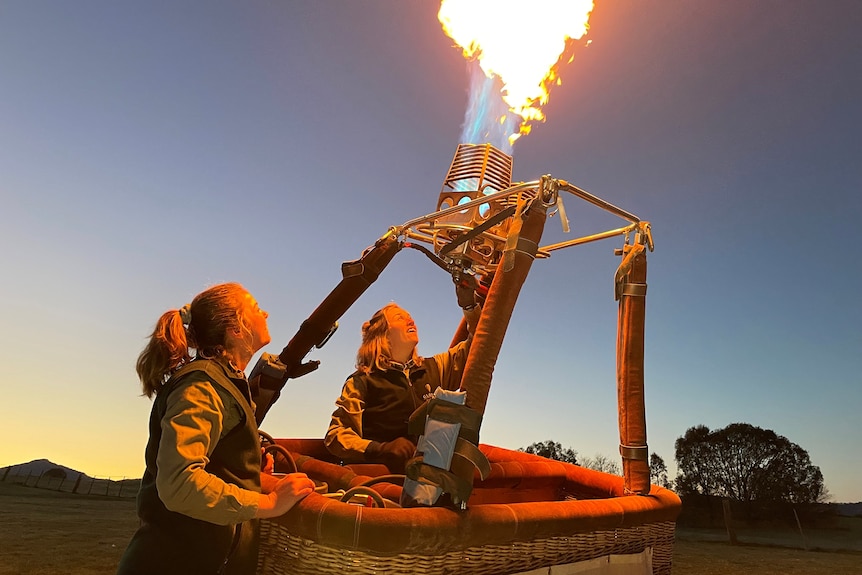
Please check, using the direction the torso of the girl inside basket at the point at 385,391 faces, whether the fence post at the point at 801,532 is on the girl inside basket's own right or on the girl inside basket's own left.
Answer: on the girl inside basket's own left

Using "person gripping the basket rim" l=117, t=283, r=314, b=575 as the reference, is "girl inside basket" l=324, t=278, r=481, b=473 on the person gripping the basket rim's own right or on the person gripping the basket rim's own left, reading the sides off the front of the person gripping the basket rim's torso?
on the person gripping the basket rim's own left

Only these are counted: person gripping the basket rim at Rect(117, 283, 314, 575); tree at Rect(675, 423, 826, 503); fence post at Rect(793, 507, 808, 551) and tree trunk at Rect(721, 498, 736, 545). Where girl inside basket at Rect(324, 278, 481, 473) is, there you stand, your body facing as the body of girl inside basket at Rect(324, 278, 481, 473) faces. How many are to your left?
3

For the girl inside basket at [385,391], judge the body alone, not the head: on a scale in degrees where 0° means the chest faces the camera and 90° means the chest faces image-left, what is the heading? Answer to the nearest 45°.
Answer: approximately 315°

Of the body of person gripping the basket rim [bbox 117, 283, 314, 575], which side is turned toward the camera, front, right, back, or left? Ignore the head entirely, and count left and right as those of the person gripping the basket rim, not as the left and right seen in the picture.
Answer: right

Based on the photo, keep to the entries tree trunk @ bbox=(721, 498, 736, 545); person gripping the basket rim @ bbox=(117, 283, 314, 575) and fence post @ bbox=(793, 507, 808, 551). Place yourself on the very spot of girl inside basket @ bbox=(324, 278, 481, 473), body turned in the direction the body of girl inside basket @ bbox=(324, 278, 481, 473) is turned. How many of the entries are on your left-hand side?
2

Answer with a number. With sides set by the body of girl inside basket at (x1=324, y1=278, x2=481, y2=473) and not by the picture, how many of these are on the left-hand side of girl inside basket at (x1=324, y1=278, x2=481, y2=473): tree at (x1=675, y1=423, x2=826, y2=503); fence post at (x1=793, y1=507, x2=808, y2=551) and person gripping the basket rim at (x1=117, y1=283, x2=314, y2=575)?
2

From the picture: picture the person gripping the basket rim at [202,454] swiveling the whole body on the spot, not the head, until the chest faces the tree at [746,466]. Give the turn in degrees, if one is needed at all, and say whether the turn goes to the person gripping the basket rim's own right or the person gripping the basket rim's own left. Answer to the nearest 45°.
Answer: approximately 45° to the person gripping the basket rim's own left

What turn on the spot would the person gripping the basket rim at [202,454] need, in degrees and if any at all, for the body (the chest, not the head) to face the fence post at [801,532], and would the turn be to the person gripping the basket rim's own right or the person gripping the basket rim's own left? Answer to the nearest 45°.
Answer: approximately 45° to the person gripping the basket rim's own left
